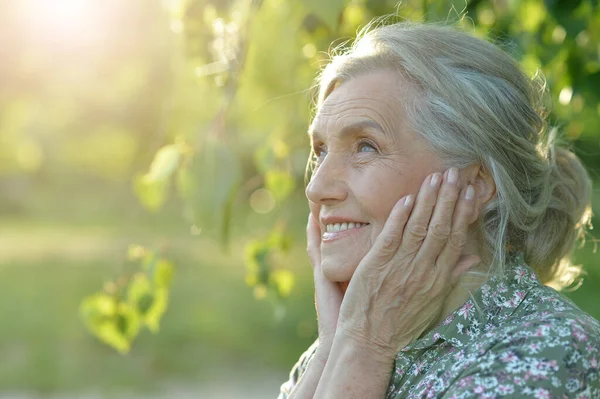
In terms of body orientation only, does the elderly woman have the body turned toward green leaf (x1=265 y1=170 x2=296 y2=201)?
no

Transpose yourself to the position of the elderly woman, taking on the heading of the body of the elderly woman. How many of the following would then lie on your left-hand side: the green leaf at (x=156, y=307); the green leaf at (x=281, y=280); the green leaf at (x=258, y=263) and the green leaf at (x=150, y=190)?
0

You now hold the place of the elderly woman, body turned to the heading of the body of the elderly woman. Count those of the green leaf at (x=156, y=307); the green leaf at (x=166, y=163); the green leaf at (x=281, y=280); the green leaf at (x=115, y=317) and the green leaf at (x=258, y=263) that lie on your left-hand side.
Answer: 0

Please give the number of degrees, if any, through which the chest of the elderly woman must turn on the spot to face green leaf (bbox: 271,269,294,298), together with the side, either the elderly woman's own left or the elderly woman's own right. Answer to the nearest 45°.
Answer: approximately 90° to the elderly woman's own right

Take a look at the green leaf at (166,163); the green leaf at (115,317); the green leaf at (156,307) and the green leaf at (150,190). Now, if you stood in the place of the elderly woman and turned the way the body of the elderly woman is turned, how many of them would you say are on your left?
0

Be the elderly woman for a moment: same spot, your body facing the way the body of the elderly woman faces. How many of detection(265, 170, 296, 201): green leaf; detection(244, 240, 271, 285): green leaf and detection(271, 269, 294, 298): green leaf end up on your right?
3

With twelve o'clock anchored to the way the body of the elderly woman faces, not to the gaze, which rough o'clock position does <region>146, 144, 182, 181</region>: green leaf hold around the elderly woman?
The green leaf is roughly at 2 o'clock from the elderly woman.

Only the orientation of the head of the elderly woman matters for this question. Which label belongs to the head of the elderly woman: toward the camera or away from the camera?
toward the camera

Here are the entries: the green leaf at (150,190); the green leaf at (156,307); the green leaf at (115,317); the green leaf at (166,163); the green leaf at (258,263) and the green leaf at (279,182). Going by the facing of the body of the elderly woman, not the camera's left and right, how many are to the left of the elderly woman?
0

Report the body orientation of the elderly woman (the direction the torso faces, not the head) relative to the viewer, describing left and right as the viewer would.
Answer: facing the viewer and to the left of the viewer

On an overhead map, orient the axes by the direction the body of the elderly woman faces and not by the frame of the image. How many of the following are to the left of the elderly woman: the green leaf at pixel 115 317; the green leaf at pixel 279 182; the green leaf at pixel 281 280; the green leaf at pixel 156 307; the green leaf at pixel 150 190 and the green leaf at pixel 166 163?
0

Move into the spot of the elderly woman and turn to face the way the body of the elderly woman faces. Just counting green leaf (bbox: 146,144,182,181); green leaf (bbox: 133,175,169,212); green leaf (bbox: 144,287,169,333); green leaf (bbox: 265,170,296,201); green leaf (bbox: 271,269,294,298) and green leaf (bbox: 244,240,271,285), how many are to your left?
0

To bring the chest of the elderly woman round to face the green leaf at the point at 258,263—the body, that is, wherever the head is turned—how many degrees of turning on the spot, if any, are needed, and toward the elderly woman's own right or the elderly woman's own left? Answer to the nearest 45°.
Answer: approximately 90° to the elderly woman's own right

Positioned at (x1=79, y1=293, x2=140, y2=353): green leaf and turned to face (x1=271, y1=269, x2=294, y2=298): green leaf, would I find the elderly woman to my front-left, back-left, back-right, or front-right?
front-right

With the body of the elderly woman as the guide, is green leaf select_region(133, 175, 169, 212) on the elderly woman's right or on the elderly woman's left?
on the elderly woman's right

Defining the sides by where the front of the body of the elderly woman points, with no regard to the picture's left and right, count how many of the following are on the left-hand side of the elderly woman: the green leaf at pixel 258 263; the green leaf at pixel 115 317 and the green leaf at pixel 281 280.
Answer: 0
